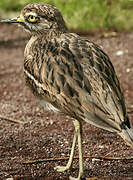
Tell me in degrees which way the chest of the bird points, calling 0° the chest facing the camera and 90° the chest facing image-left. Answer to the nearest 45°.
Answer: approximately 90°
